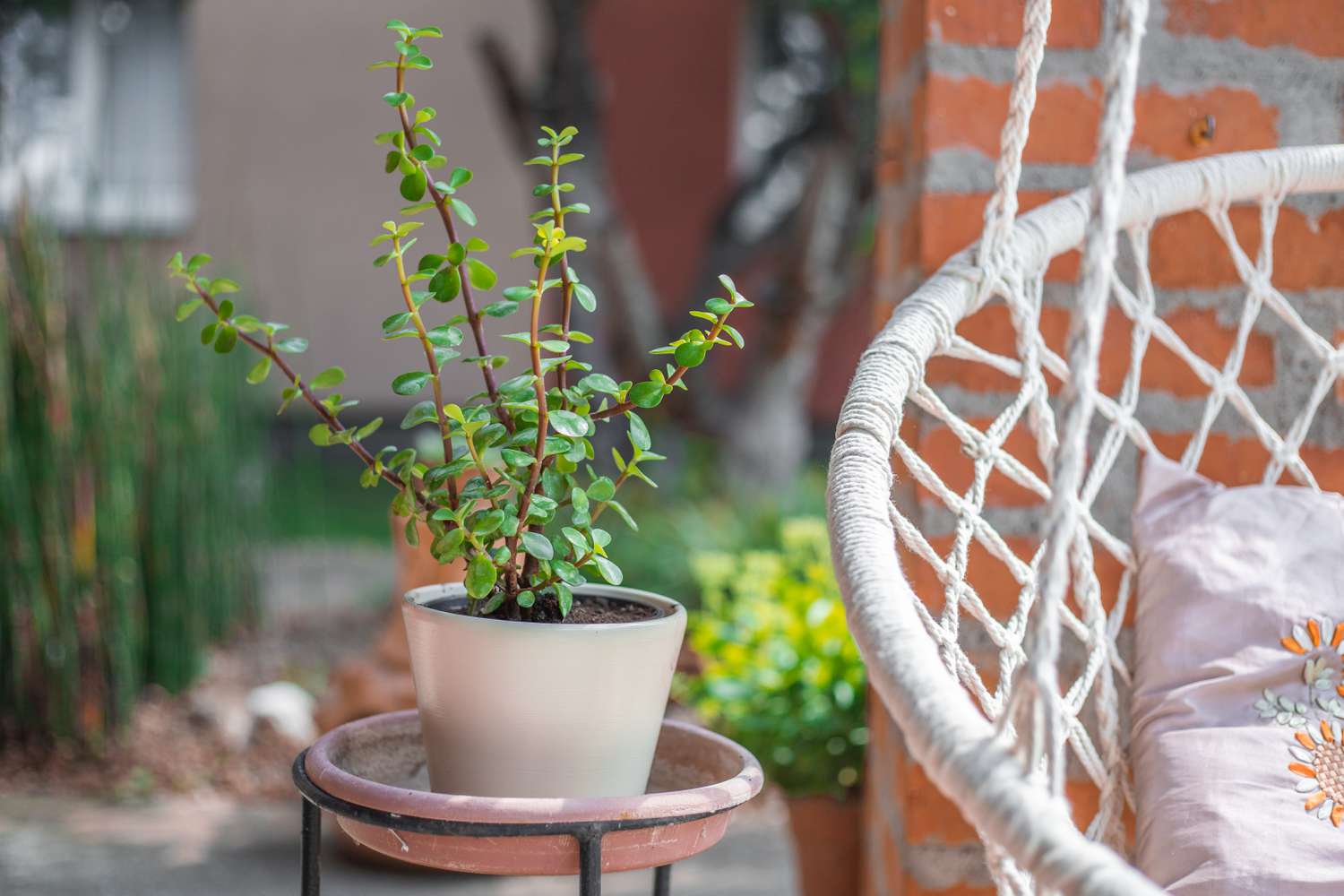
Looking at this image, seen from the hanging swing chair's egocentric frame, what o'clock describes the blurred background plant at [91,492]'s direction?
The blurred background plant is roughly at 4 o'clock from the hanging swing chair.

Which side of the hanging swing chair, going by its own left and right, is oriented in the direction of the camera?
front

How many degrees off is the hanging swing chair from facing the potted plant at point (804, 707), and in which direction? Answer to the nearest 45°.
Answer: approximately 135° to its right

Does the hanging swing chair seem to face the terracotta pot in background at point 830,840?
no

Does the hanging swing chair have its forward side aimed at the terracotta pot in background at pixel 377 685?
no
